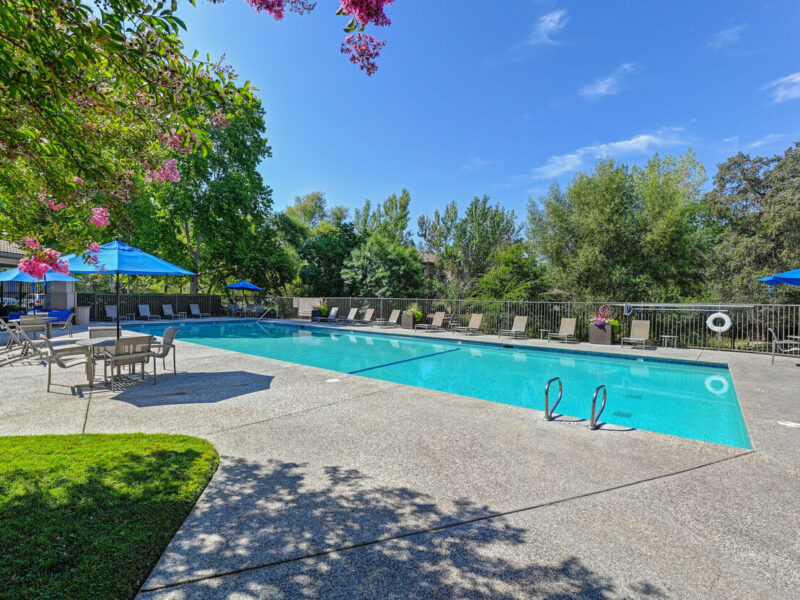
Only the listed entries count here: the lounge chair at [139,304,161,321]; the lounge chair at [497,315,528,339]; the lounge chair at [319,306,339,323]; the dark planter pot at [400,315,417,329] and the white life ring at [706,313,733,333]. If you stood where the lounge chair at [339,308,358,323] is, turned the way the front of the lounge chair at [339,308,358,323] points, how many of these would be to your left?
3

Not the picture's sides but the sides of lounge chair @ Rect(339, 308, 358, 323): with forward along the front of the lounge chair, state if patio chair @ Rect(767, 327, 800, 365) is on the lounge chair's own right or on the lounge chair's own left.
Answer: on the lounge chair's own left

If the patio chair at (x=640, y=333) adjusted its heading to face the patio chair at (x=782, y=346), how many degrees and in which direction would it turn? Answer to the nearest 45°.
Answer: approximately 90° to its left

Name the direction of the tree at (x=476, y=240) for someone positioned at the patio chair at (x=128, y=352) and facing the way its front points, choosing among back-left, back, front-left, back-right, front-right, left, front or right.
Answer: right
